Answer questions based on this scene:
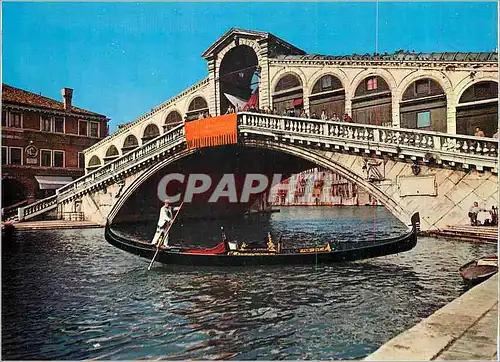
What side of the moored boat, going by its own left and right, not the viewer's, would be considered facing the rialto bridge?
right

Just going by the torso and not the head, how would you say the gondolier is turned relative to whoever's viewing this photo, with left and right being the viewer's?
facing to the right of the viewer

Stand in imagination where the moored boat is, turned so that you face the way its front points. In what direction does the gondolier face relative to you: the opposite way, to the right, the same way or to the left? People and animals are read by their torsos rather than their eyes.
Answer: the opposite way

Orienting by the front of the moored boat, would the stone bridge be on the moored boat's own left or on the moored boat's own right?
on the moored boat's own right

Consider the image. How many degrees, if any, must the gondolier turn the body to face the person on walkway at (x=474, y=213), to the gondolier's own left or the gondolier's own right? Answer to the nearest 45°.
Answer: approximately 45° to the gondolier's own right

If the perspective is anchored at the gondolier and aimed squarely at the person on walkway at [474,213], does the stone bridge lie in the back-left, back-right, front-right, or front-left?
front-left

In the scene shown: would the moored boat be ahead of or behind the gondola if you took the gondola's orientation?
ahead

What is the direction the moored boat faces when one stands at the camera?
facing the viewer and to the left of the viewer

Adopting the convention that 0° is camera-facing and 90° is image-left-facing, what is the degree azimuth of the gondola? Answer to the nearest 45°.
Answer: approximately 270°

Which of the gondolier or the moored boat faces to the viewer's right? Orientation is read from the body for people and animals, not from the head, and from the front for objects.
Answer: the gondolier

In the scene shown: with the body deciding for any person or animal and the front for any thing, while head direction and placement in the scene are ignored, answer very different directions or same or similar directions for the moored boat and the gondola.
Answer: very different directions
